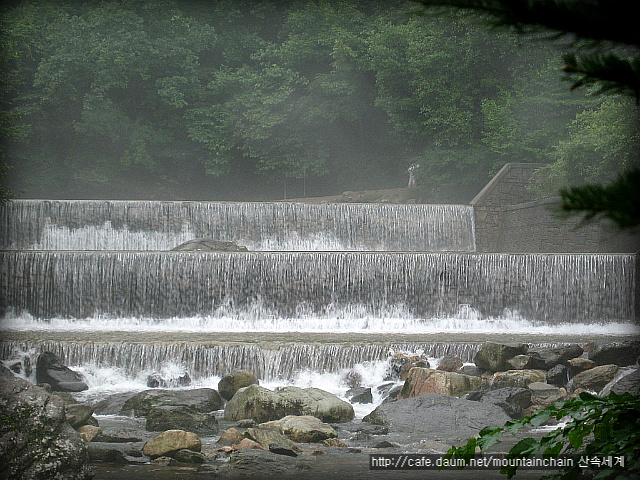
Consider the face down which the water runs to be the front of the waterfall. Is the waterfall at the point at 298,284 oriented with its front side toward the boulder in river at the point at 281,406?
yes

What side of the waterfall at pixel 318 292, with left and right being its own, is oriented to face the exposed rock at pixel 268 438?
front

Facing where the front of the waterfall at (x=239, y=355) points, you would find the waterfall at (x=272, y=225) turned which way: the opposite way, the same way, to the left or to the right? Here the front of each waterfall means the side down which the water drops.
the same way

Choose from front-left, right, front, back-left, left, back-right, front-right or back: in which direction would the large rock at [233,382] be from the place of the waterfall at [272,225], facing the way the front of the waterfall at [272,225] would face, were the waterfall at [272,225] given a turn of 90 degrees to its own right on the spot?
left

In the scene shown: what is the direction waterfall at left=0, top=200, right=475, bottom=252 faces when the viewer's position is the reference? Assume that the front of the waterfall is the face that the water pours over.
facing the viewer

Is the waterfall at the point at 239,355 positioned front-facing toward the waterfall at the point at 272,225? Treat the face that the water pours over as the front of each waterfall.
no

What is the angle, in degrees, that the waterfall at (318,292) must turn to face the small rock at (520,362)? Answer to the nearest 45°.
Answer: approximately 45° to its left

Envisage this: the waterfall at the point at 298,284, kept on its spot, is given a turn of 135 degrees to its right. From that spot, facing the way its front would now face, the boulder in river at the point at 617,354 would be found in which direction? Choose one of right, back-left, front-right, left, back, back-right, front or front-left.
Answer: back

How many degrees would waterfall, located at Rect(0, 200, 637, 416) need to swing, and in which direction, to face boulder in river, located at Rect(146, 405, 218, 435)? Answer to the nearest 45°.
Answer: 0° — it already faces it

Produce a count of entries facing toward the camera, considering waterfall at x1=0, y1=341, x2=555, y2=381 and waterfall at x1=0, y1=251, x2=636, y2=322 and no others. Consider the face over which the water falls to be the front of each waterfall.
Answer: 2

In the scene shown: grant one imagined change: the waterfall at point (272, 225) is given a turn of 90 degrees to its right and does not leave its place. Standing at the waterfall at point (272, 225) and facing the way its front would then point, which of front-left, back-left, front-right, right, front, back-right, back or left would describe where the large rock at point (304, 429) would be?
left

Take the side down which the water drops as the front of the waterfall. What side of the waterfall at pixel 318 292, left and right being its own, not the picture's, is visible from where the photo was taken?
front

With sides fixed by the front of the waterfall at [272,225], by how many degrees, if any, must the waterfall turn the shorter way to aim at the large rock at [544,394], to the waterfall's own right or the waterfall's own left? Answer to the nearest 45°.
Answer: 0° — it already faces it

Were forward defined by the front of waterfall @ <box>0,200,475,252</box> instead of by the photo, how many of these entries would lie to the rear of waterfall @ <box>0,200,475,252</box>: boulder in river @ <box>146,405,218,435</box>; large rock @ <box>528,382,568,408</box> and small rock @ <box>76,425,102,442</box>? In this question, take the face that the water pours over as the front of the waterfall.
0

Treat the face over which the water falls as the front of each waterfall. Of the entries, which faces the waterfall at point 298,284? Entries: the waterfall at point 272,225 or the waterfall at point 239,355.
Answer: the waterfall at point 272,225

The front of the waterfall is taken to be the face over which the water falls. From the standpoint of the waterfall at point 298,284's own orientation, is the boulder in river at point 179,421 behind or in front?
in front

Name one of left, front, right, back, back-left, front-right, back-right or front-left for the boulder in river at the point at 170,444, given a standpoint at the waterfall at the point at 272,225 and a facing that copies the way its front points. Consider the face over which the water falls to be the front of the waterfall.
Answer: front
